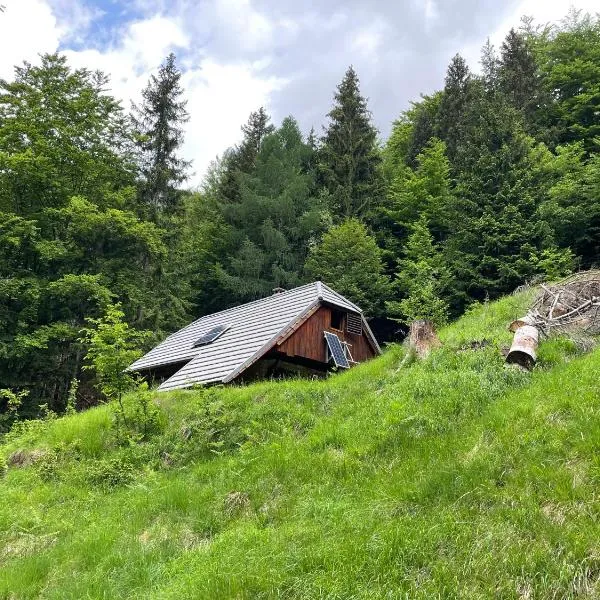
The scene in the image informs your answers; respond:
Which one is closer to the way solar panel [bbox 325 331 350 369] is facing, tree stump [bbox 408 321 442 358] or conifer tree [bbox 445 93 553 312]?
the tree stump

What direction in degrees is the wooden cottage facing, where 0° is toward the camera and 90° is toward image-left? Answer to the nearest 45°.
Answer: approximately 315°

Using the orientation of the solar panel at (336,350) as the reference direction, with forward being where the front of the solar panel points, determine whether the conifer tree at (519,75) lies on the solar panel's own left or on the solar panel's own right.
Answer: on the solar panel's own left

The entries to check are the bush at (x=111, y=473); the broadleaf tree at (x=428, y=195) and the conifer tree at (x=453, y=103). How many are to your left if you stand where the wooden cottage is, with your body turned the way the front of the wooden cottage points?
2

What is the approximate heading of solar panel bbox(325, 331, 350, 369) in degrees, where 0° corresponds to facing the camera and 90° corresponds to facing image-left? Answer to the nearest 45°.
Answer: approximately 315°

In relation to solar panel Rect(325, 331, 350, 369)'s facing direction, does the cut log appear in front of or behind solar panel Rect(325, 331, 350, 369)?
in front

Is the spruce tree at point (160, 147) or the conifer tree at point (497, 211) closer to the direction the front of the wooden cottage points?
the conifer tree

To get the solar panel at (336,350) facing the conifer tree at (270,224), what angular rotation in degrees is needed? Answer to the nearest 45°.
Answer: approximately 135° to its left

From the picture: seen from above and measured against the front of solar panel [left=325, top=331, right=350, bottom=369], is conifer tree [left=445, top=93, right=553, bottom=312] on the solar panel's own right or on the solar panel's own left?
on the solar panel's own left

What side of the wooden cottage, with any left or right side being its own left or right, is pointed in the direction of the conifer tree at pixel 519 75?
left

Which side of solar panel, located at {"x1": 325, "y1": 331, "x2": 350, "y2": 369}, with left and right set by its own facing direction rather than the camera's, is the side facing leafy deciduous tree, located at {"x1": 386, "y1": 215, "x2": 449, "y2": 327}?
left
